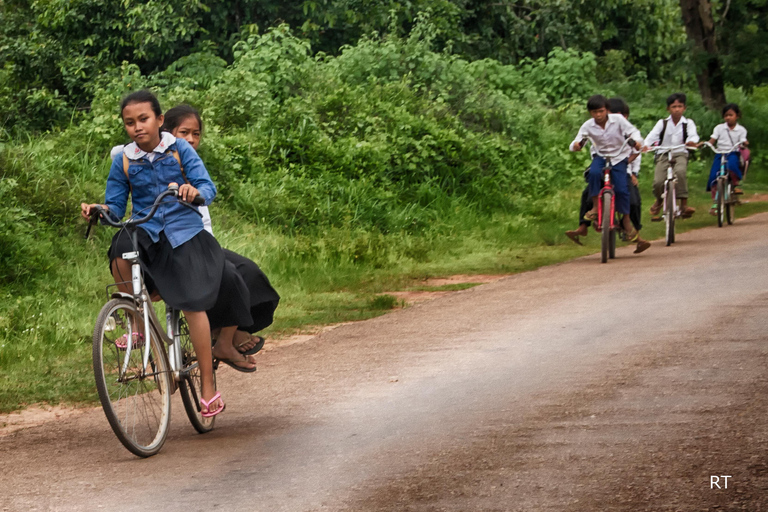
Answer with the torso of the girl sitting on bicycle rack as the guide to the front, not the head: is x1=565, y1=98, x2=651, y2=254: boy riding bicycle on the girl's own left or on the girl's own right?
on the girl's own left

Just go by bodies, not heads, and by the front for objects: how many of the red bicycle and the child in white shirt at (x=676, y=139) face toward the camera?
2

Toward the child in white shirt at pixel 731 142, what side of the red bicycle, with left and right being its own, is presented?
back

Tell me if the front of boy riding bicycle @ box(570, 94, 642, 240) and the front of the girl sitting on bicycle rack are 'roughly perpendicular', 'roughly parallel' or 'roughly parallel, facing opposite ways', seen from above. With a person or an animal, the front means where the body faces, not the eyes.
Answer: roughly perpendicular

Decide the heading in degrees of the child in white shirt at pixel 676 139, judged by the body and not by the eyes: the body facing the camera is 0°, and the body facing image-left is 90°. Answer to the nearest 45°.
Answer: approximately 0°

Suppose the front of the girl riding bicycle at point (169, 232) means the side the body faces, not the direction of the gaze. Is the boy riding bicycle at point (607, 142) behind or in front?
behind

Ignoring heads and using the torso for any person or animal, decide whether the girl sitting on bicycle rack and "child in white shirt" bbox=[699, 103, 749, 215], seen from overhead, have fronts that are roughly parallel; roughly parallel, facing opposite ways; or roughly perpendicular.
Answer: roughly perpendicular
